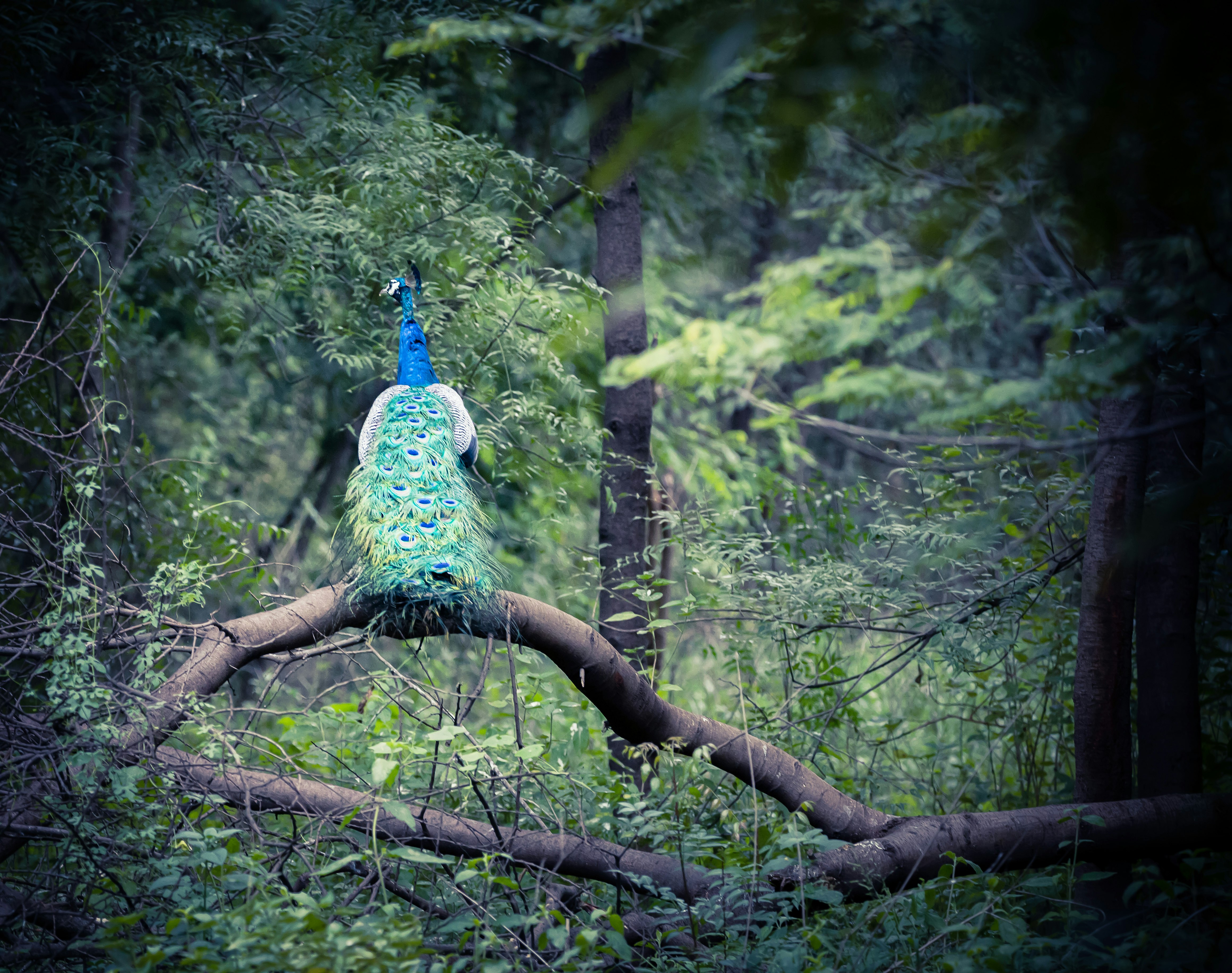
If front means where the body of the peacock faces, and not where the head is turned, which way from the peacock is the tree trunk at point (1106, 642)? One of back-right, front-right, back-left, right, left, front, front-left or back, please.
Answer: right

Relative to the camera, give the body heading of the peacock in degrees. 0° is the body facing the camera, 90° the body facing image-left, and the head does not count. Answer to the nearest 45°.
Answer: approximately 180°

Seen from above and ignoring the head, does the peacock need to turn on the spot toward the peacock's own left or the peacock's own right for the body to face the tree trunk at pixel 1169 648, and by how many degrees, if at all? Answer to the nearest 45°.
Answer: approximately 90° to the peacock's own right
